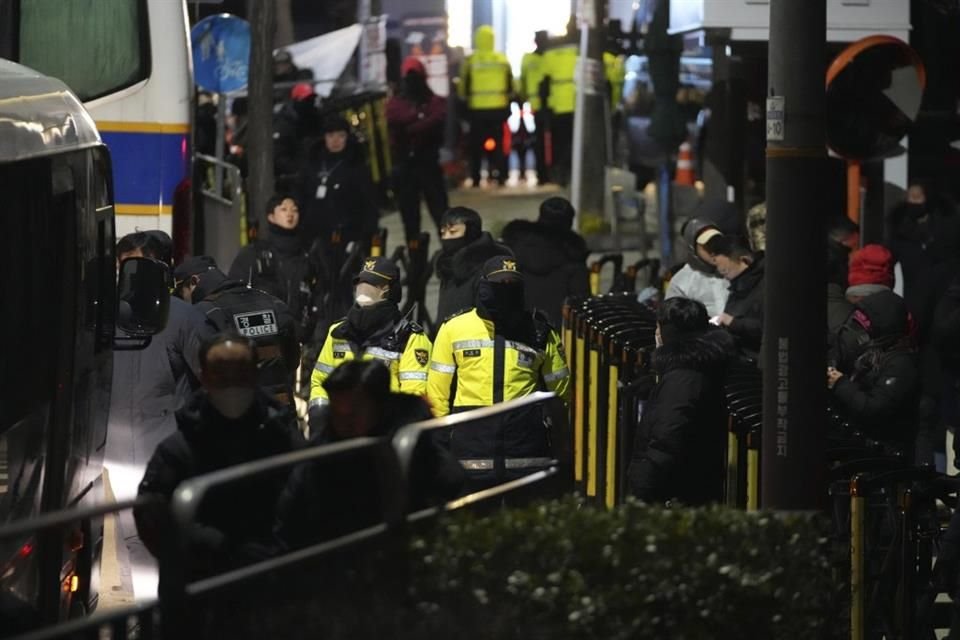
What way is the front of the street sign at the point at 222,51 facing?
toward the camera

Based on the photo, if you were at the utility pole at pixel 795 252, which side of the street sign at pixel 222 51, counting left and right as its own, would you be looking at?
front

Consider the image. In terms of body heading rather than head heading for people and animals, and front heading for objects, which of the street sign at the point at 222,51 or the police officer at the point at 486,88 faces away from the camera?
the police officer

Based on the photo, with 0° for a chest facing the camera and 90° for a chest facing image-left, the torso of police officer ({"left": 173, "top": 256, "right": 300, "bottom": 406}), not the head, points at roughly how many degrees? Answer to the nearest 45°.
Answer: approximately 135°

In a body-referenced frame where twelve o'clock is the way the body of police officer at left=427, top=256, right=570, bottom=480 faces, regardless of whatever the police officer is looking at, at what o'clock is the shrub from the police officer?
The shrub is roughly at 12 o'clock from the police officer.

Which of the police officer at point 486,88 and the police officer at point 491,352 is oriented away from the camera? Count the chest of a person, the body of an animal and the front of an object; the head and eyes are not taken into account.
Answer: the police officer at point 486,88

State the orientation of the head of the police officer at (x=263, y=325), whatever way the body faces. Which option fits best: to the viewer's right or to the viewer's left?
to the viewer's left

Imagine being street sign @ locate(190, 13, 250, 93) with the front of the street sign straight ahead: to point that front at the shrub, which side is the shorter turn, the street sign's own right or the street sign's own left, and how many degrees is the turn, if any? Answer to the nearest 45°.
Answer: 0° — it already faces it

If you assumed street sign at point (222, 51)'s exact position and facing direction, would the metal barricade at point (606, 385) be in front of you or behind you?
in front

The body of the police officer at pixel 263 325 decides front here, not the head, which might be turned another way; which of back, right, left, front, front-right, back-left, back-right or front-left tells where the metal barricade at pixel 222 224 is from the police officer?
front-right

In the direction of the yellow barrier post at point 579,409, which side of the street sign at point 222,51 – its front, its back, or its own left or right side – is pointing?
front
